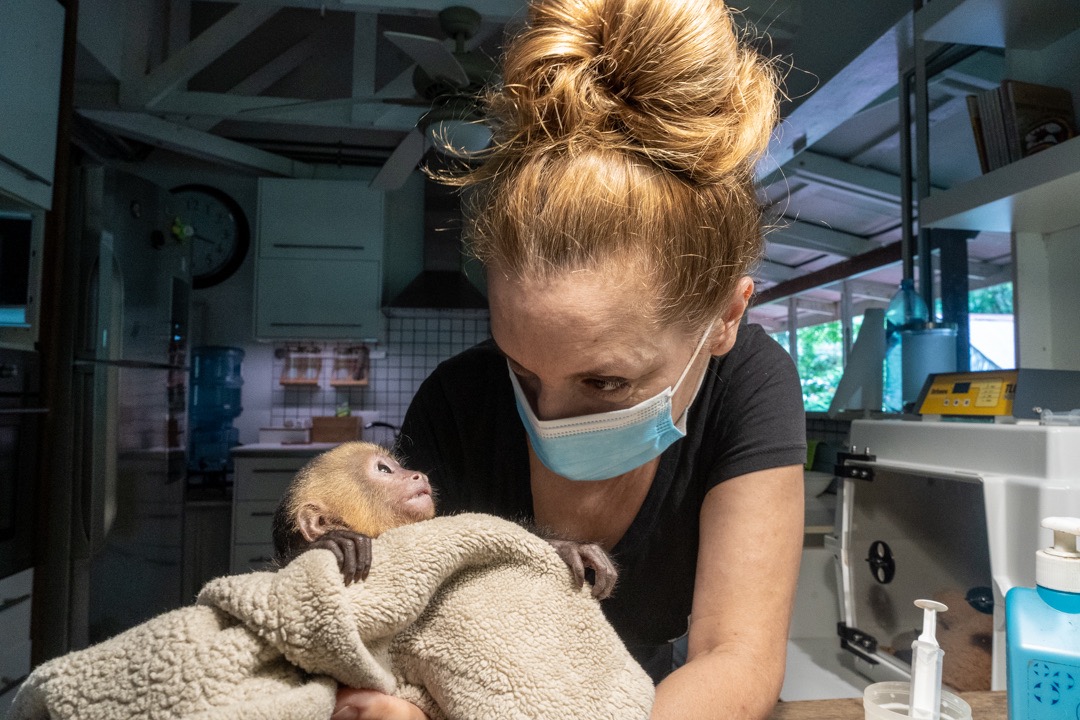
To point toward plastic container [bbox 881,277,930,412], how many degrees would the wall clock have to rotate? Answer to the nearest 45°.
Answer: approximately 45° to its left

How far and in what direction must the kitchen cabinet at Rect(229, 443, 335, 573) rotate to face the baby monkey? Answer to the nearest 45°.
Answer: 0° — it already faces it

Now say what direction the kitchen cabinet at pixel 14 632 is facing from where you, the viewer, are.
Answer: facing the viewer and to the right of the viewer

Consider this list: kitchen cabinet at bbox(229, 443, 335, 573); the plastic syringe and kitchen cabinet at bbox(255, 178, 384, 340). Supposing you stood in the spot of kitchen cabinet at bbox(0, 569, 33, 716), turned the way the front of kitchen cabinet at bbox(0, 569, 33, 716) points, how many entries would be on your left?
2

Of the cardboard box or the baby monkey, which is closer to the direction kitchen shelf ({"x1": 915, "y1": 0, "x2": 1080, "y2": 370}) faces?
the baby monkey

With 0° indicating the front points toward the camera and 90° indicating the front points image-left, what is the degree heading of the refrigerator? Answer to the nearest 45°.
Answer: approximately 315°

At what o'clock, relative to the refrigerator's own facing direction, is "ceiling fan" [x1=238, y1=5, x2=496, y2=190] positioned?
The ceiling fan is roughly at 12 o'clock from the refrigerator.

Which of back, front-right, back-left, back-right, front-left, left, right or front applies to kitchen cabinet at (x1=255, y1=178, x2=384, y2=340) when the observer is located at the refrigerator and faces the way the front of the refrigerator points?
left

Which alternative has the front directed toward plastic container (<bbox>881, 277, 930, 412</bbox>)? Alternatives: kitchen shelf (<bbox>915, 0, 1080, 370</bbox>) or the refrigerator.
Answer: the refrigerator

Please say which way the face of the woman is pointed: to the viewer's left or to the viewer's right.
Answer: to the viewer's left

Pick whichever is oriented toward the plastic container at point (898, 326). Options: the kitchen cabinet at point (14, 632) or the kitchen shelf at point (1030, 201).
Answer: the kitchen cabinet at point (14, 632)

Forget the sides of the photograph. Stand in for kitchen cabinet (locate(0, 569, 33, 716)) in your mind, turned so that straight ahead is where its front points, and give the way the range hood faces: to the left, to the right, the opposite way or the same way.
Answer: to the right

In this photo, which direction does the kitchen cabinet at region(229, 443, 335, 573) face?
toward the camera

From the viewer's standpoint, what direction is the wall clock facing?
toward the camera

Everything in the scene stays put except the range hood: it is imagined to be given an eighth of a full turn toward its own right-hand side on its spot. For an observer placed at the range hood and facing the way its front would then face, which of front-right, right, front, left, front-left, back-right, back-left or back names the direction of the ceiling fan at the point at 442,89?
front-left

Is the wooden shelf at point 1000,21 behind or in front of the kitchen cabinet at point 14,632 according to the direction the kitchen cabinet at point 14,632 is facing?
in front

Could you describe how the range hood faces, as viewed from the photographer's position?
facing the viewer
